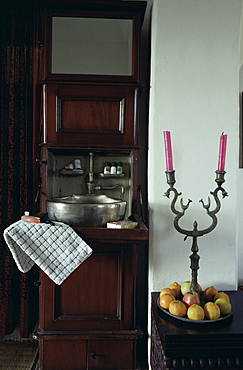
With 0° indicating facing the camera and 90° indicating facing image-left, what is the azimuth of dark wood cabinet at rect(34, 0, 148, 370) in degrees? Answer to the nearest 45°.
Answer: approximately 0°

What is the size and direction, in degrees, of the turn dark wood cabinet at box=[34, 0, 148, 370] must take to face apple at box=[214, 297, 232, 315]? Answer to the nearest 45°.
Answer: approximately 45° to its left
